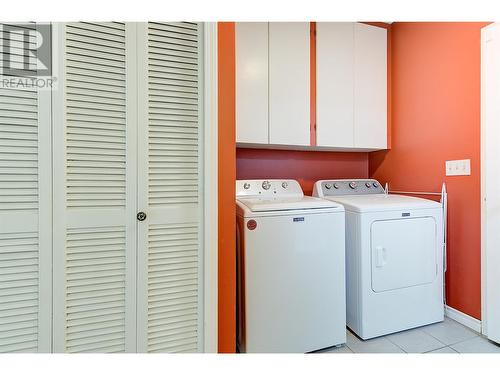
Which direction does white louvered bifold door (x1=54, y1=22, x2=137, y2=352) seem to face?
toward the camera

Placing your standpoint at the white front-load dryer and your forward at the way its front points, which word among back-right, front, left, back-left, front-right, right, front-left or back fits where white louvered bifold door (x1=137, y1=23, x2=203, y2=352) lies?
right

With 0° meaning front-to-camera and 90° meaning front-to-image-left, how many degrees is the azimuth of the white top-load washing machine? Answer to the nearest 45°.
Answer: approximately 315°

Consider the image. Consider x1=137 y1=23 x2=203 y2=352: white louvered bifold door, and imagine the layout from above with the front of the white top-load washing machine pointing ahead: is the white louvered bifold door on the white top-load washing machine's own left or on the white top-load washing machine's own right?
on the white top-load washing machine's own right

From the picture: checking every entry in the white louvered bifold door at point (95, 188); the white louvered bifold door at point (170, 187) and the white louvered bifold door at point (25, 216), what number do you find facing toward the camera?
3

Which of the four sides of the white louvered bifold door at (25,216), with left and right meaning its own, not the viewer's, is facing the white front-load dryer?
left

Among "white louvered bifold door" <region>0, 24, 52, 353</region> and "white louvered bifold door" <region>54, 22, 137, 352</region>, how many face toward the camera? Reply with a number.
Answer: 2

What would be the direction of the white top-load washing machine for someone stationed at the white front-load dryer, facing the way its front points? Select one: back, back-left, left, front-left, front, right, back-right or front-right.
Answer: right

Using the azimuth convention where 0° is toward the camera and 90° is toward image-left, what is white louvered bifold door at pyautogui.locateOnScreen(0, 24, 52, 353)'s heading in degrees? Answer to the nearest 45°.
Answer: approximately 0°

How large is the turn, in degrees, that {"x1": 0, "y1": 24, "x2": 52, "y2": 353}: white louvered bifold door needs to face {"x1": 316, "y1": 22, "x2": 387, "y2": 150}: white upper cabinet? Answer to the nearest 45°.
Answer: approximately 90° to its left

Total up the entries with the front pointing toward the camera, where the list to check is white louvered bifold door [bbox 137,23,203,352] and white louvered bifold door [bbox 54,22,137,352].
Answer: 2

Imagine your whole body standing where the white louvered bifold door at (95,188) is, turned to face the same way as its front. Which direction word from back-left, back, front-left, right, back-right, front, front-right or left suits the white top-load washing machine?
left

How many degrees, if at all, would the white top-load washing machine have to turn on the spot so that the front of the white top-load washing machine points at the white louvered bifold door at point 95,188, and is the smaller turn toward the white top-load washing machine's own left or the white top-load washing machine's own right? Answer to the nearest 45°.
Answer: approximately 90° to the white top-load washing machine's own right
